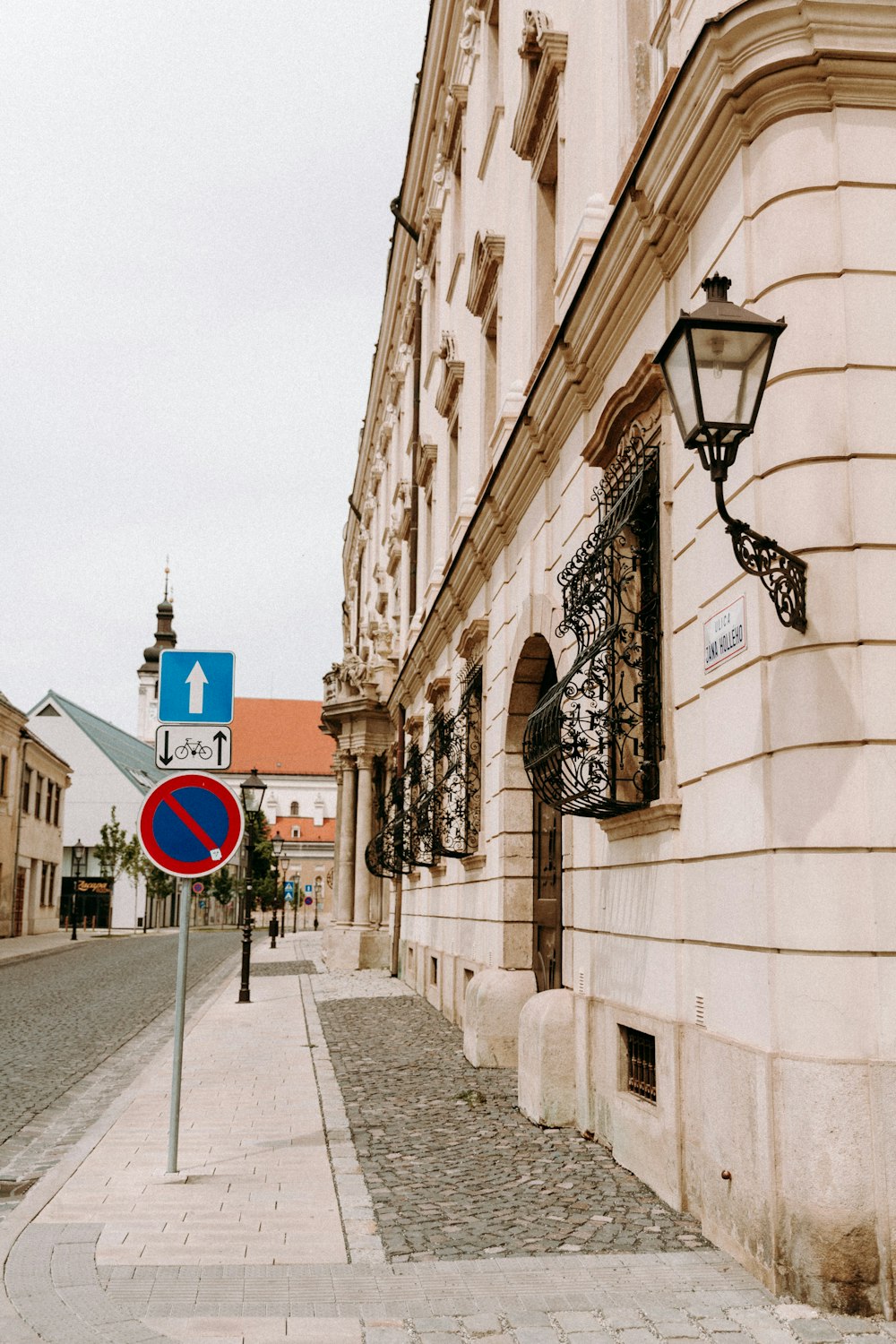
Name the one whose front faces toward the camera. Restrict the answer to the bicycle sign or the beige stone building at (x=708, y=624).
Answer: the bicycle sign

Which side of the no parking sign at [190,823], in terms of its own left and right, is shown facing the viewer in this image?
front

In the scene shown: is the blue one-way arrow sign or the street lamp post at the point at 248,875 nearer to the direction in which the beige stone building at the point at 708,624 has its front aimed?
the blue one-way arrow sign

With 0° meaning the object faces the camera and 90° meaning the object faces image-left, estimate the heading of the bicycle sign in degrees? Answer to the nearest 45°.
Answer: approximately 0°

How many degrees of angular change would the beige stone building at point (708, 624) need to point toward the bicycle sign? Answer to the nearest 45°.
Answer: approximately 45° to its right

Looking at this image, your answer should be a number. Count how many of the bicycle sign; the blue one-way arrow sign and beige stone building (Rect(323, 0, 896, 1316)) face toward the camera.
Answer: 2

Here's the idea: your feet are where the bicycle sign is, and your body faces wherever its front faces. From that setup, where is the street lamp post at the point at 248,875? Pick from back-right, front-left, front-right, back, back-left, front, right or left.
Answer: back

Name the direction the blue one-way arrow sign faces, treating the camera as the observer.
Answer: facing the viewer

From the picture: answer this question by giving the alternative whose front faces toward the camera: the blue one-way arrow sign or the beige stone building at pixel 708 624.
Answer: the blue one-way arrow sign

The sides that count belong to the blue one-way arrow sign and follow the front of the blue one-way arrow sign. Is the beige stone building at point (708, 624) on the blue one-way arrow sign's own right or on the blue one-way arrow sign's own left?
on the blue one-way arrow sign's own left

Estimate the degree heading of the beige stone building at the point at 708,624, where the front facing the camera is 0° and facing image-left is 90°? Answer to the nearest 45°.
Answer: approximately 90°

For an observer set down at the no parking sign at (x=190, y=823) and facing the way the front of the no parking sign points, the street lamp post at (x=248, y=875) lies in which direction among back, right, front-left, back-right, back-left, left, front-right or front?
back

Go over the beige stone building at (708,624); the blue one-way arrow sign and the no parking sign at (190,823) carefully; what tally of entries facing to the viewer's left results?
1

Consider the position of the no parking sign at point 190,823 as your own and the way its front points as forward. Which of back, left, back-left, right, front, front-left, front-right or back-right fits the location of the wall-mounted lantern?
front-left

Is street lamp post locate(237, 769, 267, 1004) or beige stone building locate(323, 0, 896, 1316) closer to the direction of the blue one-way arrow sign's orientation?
the beige stone building

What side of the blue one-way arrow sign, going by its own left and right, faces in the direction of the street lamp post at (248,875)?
back

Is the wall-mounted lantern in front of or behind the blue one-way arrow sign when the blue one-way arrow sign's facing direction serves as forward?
in front
